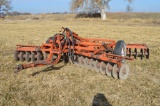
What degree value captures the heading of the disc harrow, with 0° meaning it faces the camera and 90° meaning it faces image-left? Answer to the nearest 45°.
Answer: approximately 45°

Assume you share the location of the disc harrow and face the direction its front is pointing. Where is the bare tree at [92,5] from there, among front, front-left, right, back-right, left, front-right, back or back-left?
back-right
